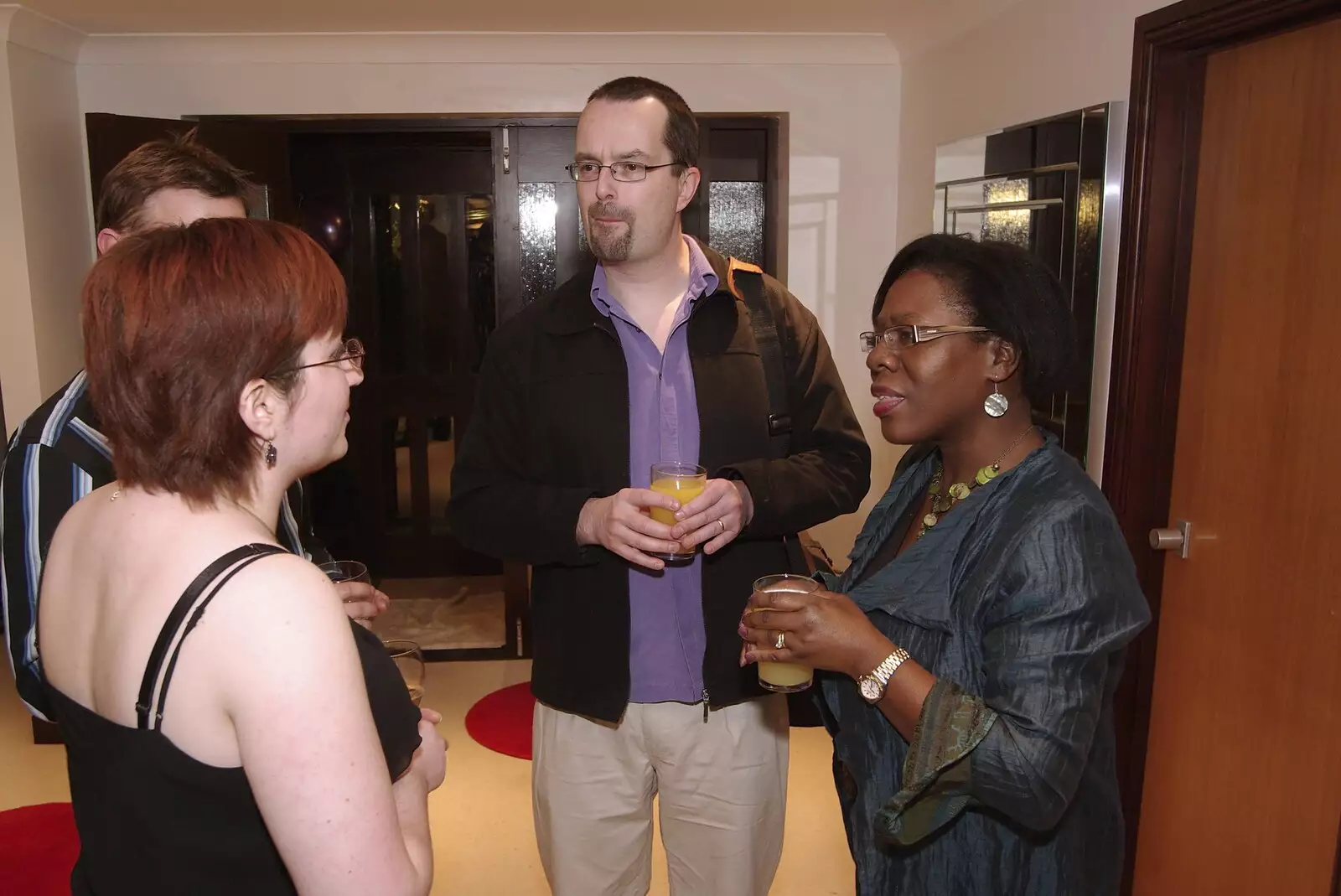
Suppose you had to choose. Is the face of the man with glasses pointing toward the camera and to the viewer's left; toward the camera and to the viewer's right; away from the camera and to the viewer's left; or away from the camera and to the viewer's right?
toward the camera and to the viewer's left

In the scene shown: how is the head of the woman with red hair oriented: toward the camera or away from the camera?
away from the camera

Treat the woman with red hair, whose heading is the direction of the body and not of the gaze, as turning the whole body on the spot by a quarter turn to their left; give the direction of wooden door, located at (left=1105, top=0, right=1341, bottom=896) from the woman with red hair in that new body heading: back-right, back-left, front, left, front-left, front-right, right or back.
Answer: back-right

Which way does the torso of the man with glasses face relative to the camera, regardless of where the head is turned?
toward the camera

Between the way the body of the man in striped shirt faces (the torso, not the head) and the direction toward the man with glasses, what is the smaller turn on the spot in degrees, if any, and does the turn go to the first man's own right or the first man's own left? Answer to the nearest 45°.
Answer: approximately 45° to the first man's own left

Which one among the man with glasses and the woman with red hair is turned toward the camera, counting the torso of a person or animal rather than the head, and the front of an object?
the man with glasses

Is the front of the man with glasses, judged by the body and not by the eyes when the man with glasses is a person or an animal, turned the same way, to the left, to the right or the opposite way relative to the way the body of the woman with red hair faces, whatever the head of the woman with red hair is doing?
the opposite way

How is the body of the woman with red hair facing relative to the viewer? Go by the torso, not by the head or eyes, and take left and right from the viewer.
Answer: facing away from the viewer and to the right of the viewer

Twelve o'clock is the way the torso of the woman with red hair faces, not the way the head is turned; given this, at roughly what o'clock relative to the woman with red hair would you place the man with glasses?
The man with glasses is roughly at 12 o'clock from the woman with red hair.

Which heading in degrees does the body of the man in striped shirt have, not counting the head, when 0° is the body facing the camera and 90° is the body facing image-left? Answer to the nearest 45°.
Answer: approximately 315°

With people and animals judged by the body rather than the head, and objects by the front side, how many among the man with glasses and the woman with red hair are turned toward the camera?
1

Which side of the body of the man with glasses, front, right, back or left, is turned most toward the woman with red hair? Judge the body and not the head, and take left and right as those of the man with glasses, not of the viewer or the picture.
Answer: front

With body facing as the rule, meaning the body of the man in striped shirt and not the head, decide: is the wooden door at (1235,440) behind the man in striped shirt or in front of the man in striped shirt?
in front

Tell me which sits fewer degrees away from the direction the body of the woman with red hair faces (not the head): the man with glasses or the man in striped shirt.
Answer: the man with glasses

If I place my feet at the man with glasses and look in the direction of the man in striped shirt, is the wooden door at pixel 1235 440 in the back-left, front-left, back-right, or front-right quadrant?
back-left
